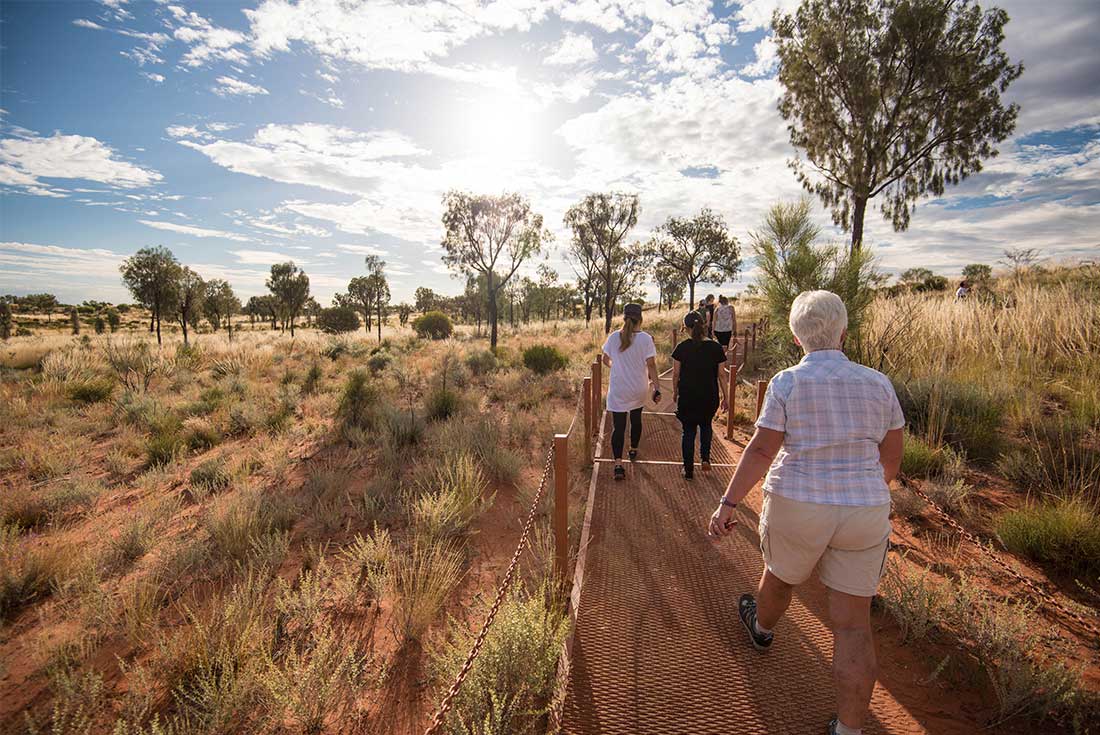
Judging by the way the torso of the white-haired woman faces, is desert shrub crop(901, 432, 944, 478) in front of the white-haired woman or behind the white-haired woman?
in front

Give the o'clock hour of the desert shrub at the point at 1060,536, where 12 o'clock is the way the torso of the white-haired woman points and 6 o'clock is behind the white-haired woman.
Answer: The desert shrub is roughly at 1 o'clock from the white-haired woman.

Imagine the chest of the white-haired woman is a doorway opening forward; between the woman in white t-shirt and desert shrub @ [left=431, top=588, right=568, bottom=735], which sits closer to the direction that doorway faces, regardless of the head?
the woman in white t-shirt

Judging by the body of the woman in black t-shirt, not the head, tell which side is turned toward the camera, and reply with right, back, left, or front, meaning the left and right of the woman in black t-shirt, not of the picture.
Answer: back

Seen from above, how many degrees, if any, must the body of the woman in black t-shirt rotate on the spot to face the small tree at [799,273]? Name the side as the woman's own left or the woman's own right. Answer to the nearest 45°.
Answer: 0° — they already face it

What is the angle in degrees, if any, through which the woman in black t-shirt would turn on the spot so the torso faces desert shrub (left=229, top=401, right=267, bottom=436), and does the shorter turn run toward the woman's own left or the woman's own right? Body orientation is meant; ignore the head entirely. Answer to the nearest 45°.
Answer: approximately 90° to the woman's own left

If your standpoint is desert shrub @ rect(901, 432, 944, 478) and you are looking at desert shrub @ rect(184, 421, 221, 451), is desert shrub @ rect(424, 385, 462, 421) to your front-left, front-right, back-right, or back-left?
front-right

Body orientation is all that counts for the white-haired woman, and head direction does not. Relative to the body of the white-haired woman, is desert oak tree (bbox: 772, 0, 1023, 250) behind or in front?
in front

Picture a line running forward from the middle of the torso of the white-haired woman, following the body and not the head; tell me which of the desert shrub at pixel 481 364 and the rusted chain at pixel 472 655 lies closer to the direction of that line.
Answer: the desert shrub

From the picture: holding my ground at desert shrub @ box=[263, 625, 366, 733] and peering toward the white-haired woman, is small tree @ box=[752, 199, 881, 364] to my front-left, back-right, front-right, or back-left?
front-left

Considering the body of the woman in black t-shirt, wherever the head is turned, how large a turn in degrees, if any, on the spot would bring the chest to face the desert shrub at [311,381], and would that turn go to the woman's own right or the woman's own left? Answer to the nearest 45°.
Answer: approximately 45° to the woman's own left

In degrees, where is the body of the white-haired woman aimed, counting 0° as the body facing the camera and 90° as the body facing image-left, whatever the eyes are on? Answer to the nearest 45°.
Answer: approximately 180°

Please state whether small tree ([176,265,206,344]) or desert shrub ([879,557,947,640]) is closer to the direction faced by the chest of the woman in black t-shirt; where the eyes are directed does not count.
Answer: the small tree

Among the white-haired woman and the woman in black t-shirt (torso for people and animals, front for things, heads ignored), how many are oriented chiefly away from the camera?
2

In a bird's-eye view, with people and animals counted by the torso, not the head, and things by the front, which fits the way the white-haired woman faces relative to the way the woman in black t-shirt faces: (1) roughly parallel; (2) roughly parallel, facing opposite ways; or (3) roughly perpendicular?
roughly parallel

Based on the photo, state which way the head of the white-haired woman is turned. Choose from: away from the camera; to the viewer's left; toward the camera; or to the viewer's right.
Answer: away from the camera
